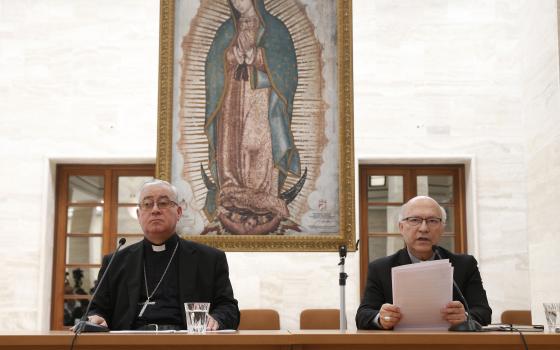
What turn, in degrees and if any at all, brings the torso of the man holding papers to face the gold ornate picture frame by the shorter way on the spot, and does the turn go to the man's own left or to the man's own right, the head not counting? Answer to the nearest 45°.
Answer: approximately 135° to the man's own right

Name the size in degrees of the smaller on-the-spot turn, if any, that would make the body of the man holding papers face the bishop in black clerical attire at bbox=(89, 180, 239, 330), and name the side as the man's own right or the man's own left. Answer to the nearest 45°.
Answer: approximately 90° to the man's own right

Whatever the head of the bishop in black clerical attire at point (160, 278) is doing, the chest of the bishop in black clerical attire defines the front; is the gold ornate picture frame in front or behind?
behind

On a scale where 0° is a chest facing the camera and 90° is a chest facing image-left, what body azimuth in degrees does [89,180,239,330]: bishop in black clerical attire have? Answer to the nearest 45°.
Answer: approximately 0°

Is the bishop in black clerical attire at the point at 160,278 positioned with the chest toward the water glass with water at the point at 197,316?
yes

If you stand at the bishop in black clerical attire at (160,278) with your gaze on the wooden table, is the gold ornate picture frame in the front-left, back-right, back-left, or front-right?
back-left

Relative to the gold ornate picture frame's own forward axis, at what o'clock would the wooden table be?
The wooden table is roughly at 12 o'clock from the gold ornate picture frame.

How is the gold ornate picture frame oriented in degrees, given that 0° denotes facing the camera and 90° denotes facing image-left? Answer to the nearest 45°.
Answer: approximately 0°
